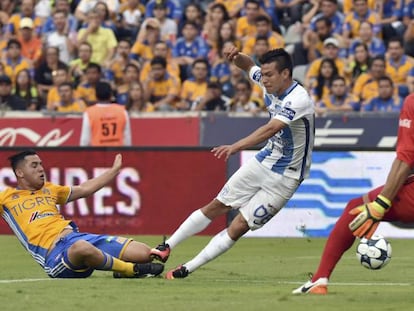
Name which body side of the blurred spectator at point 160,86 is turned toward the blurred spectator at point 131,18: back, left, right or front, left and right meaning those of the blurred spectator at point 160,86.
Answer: back

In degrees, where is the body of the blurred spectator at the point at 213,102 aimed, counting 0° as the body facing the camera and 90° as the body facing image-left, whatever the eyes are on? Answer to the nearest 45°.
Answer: approximately 0°

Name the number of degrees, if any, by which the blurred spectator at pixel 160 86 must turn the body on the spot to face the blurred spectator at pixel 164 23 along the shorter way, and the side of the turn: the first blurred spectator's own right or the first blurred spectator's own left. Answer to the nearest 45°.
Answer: approximately 180°

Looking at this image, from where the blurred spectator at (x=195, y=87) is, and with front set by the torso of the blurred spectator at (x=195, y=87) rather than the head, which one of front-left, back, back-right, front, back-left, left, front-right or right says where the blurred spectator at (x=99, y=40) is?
back-right

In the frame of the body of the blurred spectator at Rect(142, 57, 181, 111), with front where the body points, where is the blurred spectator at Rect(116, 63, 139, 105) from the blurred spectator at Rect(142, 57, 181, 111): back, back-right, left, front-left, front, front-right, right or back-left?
right

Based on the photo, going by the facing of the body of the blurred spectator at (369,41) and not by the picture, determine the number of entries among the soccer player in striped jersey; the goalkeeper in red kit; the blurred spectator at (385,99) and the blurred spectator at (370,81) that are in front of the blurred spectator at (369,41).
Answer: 4

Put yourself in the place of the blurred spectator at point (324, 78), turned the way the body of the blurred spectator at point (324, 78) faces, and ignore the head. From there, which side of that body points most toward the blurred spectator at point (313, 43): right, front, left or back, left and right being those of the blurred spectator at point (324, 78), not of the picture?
back
